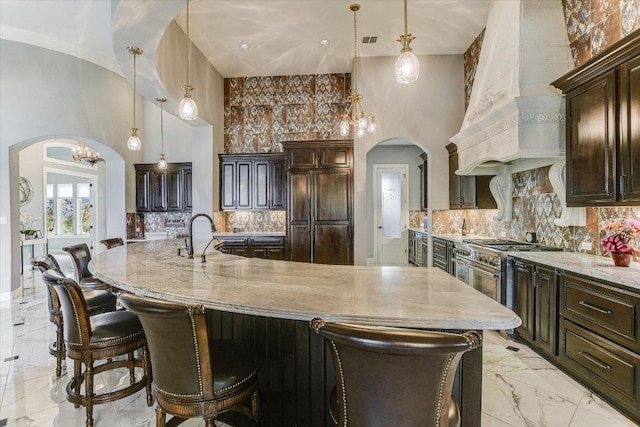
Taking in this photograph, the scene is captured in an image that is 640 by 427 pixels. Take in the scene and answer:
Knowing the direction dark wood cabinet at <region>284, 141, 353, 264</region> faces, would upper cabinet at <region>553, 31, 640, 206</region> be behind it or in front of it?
in front

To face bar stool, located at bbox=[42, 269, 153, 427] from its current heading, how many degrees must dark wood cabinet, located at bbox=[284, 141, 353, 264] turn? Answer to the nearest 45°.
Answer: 0° — it already faces it

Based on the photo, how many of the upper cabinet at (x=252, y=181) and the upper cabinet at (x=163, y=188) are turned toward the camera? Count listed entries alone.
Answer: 2

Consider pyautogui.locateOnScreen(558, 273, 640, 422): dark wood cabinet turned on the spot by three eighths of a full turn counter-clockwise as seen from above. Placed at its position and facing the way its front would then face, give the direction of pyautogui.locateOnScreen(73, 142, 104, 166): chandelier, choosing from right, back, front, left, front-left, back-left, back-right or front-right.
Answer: back

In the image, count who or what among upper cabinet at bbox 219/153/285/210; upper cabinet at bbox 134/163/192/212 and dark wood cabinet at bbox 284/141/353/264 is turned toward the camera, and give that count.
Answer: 3

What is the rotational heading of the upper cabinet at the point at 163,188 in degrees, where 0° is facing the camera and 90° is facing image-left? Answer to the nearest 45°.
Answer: approximately 0°

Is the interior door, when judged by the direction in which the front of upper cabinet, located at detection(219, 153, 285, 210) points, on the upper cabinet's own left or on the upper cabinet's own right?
on the upper cabinet's own left

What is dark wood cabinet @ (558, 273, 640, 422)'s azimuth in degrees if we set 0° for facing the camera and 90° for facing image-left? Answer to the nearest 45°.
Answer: approximately 45°

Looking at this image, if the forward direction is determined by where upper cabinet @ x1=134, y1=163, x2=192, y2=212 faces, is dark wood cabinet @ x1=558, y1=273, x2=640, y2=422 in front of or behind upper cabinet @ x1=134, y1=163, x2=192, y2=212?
in front

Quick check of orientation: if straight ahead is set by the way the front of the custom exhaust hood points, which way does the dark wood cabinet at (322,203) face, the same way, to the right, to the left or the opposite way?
to the left
